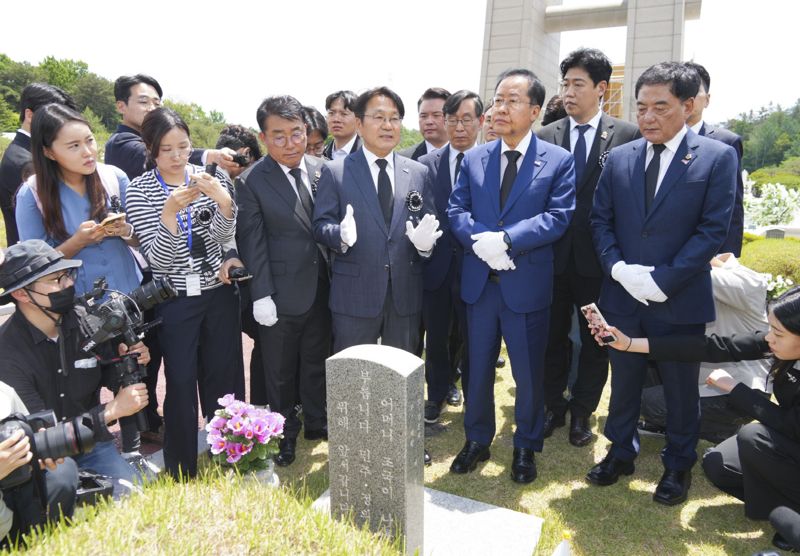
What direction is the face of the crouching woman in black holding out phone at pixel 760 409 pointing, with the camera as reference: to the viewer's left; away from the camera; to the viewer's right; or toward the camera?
to the viewer's left

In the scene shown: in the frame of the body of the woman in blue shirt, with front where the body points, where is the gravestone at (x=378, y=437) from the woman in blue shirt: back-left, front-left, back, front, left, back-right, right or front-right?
front

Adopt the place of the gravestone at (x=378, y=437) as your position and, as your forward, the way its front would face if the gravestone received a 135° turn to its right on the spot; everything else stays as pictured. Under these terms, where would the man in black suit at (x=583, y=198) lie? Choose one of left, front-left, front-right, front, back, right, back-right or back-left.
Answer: front-right

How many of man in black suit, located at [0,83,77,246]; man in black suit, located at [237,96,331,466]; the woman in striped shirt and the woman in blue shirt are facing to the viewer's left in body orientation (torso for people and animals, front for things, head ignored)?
0

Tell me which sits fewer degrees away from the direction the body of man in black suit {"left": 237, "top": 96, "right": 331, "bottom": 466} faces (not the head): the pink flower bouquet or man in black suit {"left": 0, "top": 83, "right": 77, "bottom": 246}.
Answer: the pink flower bouquet

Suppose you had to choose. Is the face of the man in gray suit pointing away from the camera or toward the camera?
toward the camera

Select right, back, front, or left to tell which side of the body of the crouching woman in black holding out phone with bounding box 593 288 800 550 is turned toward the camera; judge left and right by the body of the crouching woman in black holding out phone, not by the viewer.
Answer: left

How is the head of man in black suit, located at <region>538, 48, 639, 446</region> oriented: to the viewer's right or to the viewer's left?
to the viewer's left

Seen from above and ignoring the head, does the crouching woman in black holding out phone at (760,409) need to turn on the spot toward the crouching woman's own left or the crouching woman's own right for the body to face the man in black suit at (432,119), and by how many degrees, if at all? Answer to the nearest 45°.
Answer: approximately 45° to the crouching woman's own right

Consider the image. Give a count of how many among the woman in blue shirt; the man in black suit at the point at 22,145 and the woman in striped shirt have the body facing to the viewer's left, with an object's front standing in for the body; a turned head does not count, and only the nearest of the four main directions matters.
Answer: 0

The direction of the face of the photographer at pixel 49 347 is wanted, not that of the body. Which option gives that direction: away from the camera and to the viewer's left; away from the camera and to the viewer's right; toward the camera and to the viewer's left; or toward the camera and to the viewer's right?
toward the camera and to the viewer's right
